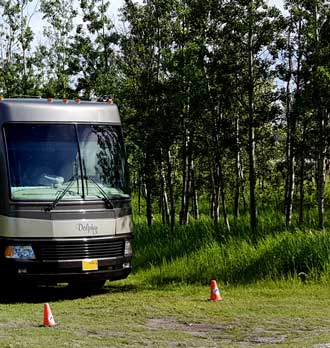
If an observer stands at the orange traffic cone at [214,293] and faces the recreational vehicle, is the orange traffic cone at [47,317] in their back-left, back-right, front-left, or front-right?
front-left

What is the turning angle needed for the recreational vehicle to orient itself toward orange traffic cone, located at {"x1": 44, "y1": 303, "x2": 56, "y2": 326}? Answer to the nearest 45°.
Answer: approximately 45° to its right

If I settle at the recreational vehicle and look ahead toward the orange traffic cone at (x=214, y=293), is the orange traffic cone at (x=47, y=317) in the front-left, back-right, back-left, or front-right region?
front-right

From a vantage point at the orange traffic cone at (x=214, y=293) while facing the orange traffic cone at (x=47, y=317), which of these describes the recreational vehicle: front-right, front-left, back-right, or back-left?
front-right

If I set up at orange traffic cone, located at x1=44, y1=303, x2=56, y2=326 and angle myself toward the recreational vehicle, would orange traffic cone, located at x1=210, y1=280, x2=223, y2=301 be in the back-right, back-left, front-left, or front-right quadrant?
front-right

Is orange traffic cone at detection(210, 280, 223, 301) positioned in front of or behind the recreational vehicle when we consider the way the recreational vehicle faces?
in front

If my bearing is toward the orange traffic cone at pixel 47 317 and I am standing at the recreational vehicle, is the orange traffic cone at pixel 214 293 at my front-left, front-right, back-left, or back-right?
front-left

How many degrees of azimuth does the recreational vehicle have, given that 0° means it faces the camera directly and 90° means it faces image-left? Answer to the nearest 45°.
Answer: approximately 315°

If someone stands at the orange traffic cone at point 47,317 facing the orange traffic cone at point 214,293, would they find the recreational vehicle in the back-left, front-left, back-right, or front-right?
front-left
